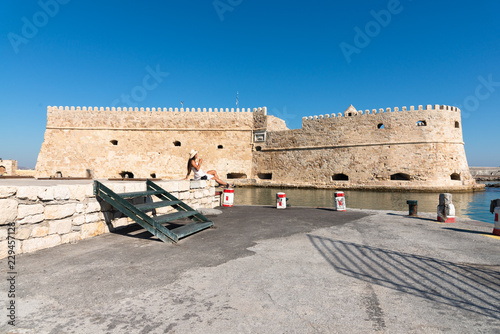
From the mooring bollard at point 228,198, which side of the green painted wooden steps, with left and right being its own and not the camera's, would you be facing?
left

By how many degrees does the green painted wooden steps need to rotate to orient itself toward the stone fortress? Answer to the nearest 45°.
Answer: approximately 135° to its left

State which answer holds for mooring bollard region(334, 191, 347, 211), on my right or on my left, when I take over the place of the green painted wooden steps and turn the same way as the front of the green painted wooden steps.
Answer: on my left

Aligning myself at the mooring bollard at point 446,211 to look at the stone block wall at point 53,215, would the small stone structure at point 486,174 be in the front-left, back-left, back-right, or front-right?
back-right

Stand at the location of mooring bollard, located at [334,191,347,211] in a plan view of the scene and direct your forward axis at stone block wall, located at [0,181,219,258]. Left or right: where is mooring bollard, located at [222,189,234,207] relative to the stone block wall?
right

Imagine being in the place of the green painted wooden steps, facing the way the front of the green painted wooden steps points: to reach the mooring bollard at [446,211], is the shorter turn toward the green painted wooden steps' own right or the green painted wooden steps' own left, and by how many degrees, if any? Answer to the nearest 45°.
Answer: approximately 45° to the green painted wooden steps' own left

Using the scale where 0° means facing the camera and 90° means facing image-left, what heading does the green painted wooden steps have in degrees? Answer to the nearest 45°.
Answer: approximately 315°
